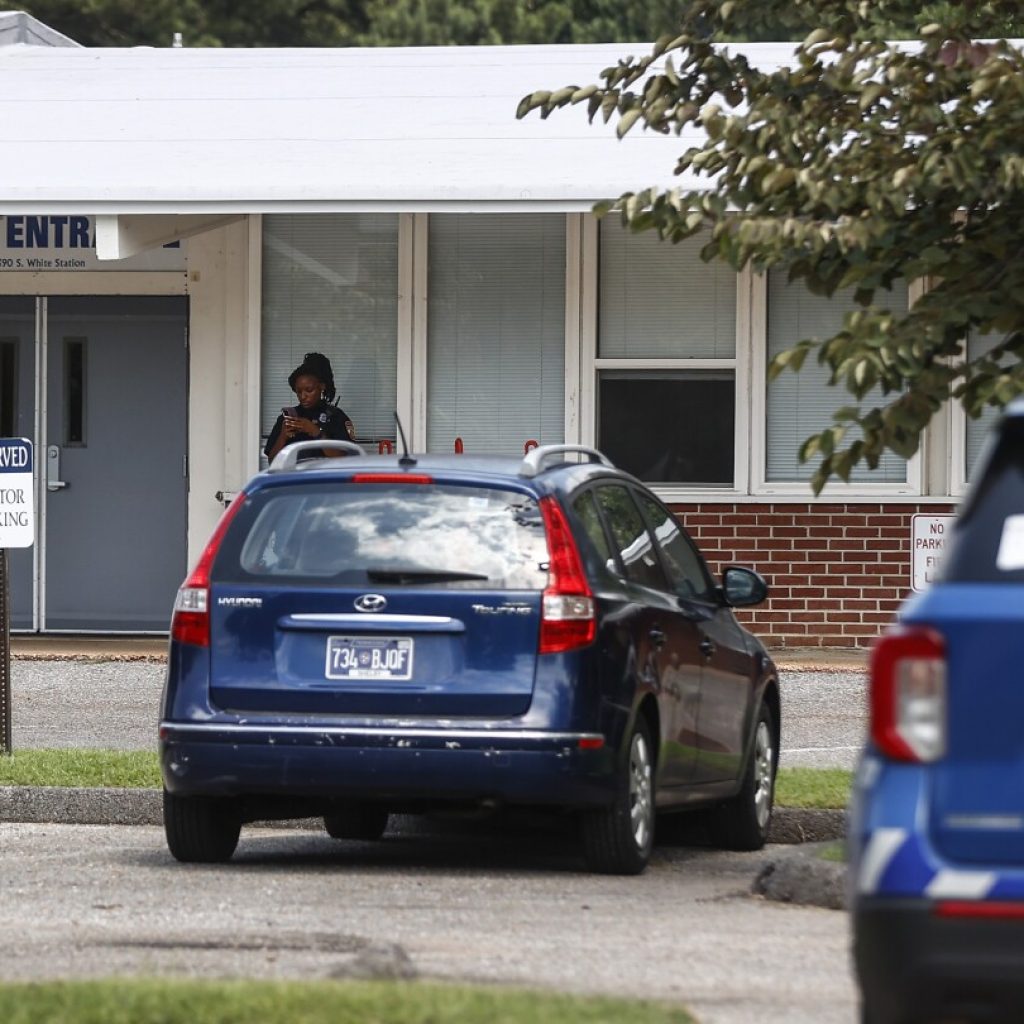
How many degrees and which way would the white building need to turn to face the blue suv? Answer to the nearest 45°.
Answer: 0° — it already faces it

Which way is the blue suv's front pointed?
away from the camera

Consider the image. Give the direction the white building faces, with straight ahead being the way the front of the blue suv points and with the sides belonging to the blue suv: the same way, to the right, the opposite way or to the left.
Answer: the opposite way

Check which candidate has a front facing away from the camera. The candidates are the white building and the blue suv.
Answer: the blue suv

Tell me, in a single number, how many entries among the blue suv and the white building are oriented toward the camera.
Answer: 1

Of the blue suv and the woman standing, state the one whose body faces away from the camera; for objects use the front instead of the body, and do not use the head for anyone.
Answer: the blue suv
